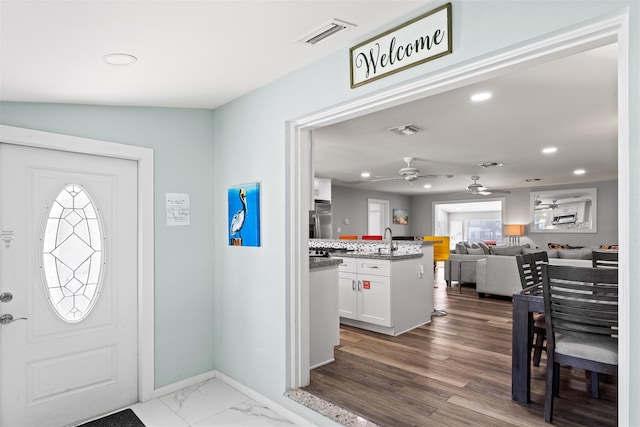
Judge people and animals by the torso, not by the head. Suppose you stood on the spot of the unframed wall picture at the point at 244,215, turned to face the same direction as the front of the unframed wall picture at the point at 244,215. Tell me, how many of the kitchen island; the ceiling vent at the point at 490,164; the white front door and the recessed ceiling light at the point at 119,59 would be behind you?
2

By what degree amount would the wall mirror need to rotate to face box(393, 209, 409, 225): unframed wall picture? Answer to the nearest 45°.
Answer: approximately 90° to its right

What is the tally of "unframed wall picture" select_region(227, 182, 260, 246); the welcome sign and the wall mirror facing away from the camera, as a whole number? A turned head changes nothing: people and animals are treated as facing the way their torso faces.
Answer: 0

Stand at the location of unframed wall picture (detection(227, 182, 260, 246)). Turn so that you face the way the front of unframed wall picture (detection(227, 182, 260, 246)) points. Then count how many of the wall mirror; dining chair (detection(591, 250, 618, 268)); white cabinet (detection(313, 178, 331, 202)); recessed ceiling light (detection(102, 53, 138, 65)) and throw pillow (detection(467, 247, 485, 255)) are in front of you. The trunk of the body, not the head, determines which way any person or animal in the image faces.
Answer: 1

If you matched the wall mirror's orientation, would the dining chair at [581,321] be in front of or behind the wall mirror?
in front

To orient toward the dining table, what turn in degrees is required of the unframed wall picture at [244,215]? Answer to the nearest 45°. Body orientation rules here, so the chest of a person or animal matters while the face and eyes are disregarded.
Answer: approximately 90° to its left

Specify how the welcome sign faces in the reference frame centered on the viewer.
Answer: facing the viewer and to the left of the viewer

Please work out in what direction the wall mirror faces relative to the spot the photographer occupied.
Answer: facing the viewer

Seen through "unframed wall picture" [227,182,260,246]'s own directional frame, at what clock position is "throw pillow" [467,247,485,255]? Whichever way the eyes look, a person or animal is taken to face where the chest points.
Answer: The throw pillow is roughly at 6 o'clock from the unframed wall picture.

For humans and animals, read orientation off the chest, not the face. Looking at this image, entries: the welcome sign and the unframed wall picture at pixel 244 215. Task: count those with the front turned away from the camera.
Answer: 0

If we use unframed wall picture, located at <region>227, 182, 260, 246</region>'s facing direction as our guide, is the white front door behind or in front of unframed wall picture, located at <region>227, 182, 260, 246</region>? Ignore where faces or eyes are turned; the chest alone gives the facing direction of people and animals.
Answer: in front

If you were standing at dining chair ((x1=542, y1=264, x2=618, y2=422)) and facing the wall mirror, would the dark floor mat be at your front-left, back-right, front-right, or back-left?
back-left

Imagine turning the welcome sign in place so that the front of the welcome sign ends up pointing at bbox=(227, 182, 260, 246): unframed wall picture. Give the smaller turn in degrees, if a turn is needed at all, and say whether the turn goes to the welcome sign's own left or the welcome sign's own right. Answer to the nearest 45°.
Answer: approximately 90° to the welcome sign's own right

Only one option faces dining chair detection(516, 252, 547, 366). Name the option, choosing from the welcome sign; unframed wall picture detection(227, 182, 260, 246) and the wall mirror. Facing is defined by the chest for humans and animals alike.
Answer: the wall mirror

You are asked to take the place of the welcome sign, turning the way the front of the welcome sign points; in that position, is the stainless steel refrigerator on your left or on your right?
on your right
